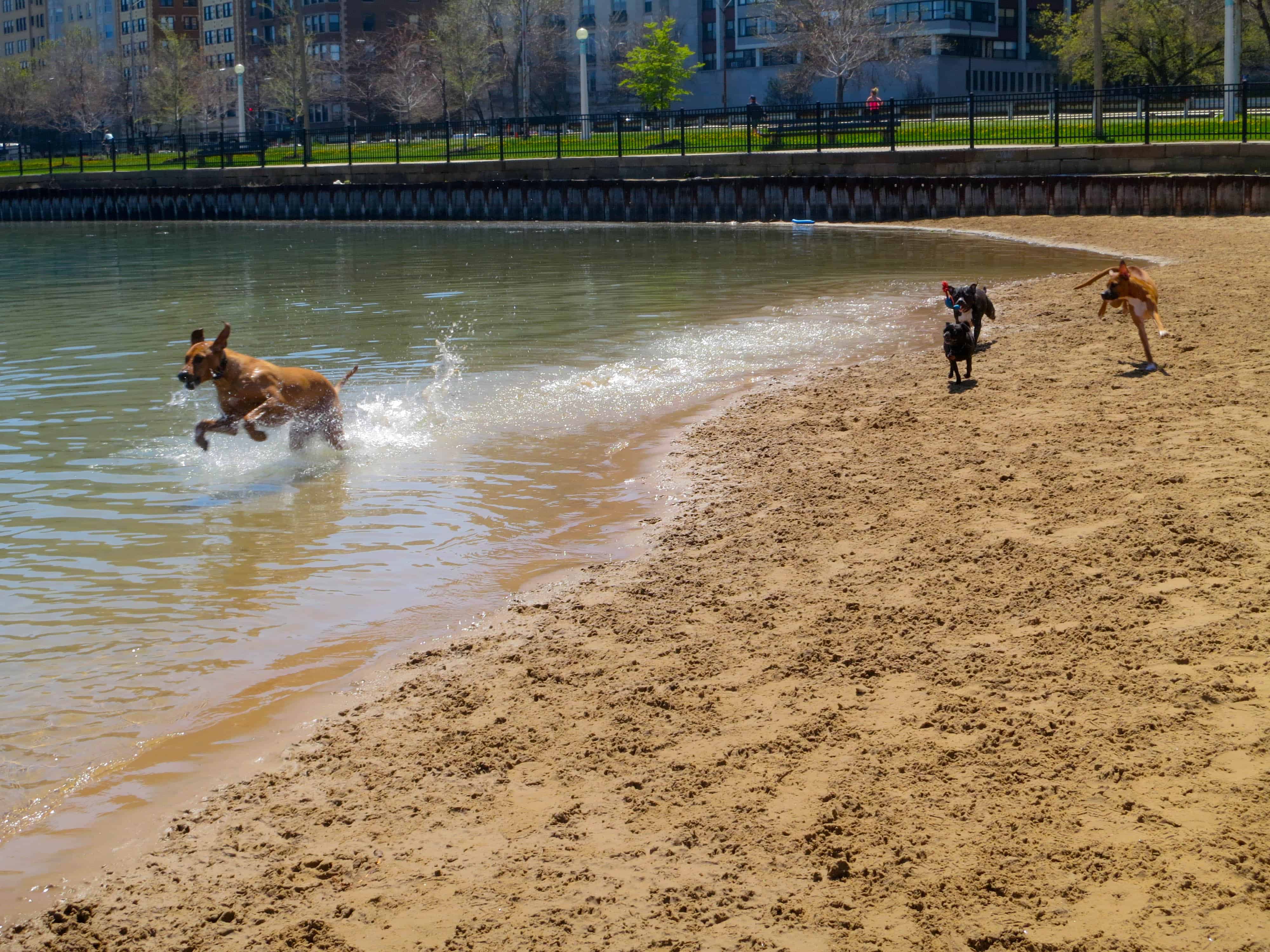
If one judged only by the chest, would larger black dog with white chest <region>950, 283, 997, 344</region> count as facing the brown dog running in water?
yes

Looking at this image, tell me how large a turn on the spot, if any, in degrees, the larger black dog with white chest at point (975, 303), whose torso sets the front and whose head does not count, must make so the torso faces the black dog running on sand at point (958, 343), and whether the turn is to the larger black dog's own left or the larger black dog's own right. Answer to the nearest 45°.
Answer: approximately 45° to the larger black dog's own left

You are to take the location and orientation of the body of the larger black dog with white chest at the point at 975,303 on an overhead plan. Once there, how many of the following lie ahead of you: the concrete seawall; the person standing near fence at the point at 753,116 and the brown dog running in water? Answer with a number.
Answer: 1

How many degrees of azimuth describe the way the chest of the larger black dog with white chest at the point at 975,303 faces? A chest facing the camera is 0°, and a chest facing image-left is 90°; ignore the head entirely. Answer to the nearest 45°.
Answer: approximately 45°

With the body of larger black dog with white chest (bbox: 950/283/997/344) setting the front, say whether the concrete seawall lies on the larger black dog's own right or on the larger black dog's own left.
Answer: on the larger black dog's own right

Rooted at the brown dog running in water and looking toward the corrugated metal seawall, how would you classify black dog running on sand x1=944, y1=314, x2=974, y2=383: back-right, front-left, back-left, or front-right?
front-right

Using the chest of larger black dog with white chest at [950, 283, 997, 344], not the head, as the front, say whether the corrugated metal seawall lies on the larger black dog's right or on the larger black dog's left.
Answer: on the larger black dog's right

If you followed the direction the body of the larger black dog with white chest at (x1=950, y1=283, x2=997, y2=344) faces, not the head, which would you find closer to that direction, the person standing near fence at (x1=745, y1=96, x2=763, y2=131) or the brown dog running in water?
the brown dog running in water

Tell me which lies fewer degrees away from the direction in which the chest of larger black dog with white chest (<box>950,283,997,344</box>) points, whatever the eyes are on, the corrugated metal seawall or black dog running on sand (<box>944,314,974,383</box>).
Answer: the black dog running on sand

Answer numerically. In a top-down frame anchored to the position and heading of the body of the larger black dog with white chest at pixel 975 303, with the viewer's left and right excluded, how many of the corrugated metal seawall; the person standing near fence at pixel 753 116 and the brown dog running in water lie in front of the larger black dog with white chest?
1
